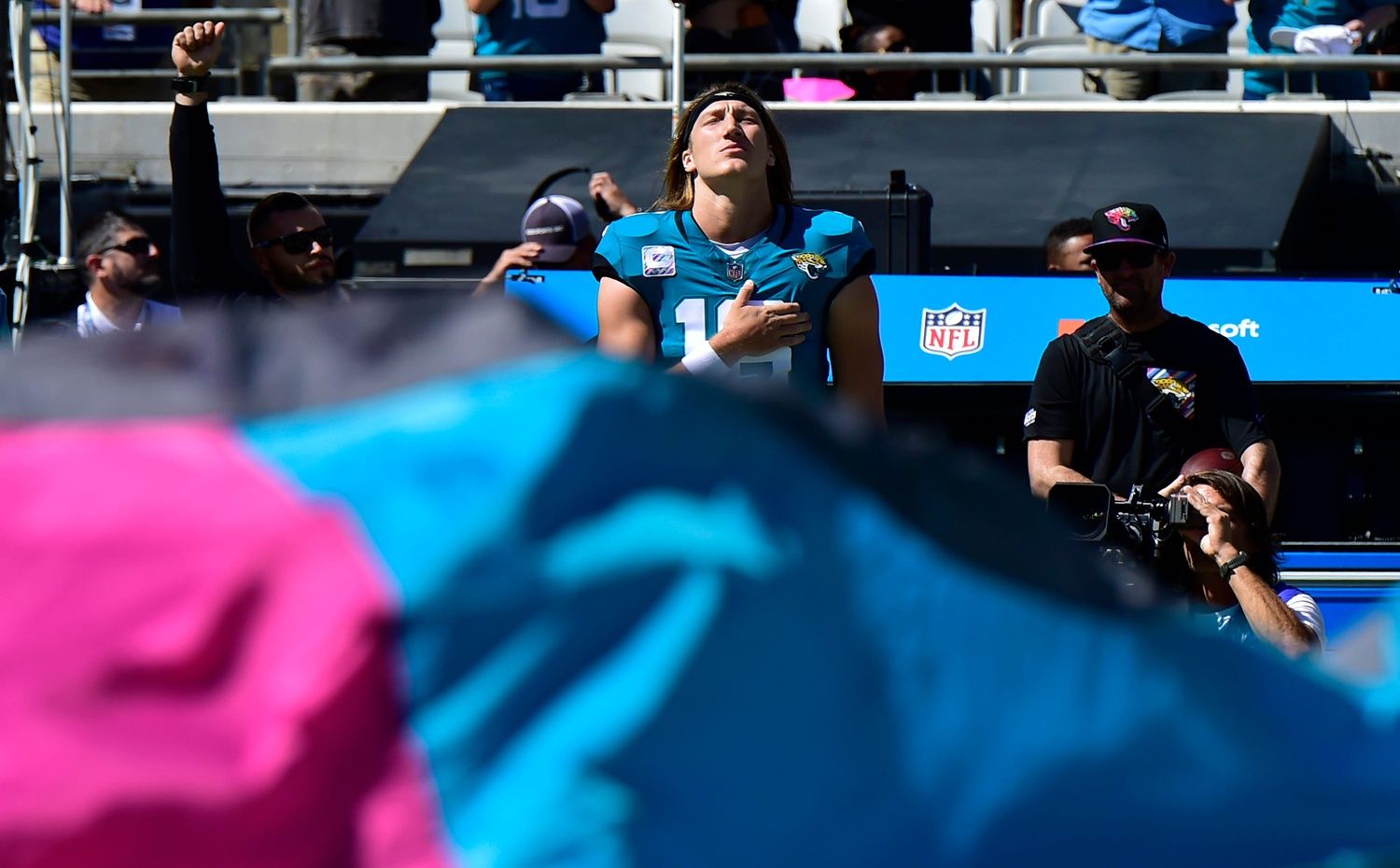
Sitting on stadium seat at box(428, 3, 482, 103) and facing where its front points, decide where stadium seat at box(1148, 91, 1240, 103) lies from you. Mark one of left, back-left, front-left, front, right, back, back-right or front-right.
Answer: front-left

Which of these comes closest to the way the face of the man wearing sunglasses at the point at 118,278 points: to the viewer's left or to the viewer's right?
to the viewer's right

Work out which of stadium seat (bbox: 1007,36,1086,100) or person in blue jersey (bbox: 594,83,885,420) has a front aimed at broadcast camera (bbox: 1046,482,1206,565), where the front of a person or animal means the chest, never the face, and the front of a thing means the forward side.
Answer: the stadium seat

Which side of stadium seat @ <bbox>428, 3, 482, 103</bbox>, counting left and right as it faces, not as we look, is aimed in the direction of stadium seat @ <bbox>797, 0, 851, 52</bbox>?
left
